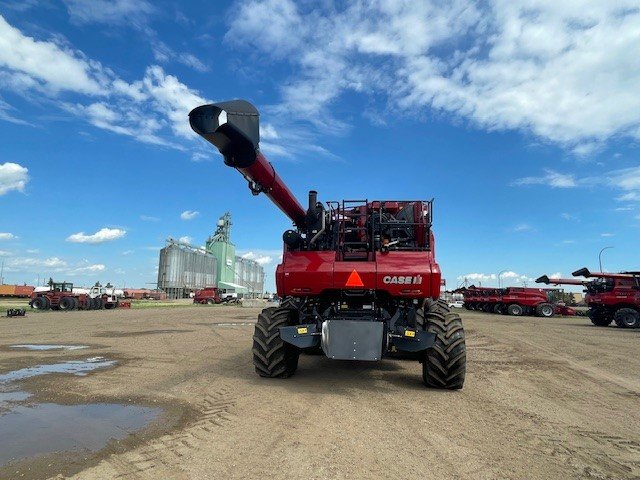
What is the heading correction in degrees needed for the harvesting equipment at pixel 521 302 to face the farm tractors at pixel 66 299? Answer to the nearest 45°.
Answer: approximately 135° to its right

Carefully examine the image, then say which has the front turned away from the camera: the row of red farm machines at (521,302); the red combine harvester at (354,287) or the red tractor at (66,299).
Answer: the red combine harvester

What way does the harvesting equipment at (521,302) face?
to the viewer's right

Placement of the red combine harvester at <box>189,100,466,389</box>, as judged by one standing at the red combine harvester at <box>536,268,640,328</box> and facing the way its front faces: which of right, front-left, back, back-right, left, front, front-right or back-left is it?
back-right

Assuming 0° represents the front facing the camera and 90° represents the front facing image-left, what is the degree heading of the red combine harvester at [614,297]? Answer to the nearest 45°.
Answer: approximately 225°

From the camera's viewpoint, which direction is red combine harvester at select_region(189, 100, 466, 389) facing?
away from the camera

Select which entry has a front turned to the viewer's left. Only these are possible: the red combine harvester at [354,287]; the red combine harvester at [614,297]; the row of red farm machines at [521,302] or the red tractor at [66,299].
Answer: the red tractor at [66,299]

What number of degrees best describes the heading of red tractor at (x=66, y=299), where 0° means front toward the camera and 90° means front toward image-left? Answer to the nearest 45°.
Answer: approximately 90°

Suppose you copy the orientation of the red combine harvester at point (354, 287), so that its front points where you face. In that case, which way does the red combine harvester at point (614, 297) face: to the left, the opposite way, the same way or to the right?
to the right

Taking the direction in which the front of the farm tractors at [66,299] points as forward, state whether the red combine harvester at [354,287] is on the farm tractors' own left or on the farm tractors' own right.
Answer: on the farm tractors' own left
